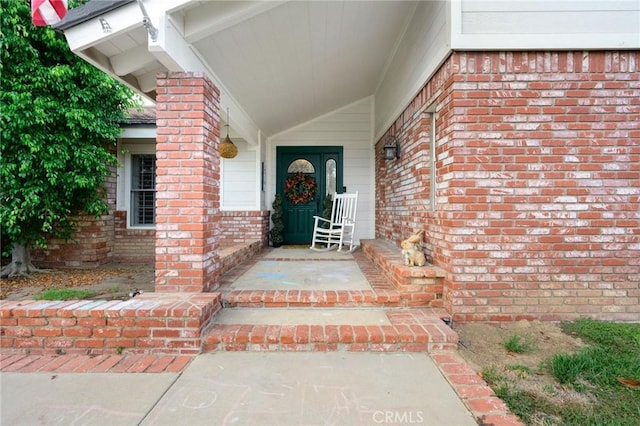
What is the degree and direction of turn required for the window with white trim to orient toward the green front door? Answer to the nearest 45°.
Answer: approximately 45° to its left

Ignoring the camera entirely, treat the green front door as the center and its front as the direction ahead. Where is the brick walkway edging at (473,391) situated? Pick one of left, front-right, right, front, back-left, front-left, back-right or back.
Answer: front

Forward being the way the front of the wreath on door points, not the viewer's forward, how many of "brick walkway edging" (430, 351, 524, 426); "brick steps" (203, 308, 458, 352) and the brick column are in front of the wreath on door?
3

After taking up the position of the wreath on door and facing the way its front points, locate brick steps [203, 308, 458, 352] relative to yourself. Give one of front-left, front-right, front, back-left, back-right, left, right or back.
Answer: front

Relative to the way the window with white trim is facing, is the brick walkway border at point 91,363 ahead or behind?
ahead

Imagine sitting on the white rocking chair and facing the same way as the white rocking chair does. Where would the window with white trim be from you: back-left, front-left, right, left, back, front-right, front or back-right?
front-right

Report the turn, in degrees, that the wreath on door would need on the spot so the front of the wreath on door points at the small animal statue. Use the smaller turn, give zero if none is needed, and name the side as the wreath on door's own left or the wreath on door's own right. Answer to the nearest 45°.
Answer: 0° — it already faces it

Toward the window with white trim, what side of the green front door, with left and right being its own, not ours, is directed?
right

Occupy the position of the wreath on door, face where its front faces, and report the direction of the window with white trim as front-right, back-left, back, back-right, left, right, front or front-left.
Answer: right

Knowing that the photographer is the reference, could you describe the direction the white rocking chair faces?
facing the viewer and to the left of the viewer

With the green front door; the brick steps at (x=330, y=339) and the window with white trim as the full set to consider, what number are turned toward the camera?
3

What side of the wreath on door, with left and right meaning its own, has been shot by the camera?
front

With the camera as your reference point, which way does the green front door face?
facing the viewer

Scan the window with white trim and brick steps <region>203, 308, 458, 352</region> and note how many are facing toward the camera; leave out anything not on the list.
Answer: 2

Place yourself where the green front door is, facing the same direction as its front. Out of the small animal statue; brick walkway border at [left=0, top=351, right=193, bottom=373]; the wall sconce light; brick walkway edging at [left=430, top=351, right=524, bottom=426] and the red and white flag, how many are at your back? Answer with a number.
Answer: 0

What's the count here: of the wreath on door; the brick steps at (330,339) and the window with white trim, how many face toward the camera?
3

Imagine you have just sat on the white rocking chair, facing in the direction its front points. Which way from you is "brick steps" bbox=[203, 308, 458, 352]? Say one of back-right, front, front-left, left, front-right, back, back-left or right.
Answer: front-left

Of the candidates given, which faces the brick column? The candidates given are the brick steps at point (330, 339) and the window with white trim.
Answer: the window with white trim
